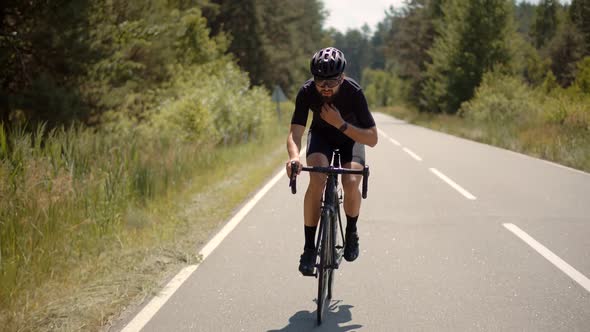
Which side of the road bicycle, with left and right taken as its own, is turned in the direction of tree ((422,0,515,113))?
back

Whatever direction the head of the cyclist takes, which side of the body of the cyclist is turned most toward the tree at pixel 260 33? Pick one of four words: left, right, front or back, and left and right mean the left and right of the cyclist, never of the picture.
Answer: back

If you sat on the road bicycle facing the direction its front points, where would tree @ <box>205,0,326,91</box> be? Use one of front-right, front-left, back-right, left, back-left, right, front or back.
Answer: back

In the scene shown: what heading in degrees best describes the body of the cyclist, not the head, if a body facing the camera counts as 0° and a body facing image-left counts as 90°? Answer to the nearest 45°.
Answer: approximately 0°

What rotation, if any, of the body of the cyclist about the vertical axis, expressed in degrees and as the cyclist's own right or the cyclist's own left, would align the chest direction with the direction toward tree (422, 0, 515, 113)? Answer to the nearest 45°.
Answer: approximately 180°
